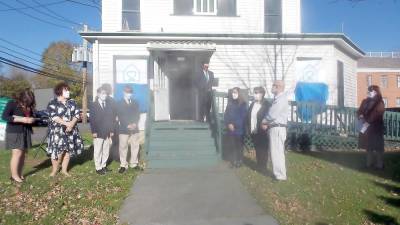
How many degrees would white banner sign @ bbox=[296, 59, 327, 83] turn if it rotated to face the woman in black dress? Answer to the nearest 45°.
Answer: approximately 45° to its right

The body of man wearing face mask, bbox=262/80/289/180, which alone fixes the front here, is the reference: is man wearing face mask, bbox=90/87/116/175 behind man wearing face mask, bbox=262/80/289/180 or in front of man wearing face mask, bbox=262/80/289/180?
in front

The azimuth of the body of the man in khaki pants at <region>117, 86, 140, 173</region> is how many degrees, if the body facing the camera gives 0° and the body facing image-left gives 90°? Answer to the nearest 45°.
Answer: approximately 0°

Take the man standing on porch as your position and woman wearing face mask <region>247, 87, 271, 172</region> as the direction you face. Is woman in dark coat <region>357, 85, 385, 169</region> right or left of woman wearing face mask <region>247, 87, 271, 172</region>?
left

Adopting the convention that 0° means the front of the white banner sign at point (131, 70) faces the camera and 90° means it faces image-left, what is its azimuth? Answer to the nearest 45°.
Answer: approximately 0°

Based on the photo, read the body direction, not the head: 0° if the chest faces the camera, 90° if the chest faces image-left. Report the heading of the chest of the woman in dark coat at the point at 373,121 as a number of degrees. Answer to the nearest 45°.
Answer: approximately 45°

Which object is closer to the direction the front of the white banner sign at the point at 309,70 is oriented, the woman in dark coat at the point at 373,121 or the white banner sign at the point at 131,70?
the woman in dark coat

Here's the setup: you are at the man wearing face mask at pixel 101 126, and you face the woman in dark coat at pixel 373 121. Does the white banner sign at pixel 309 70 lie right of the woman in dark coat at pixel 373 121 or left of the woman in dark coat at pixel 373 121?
left

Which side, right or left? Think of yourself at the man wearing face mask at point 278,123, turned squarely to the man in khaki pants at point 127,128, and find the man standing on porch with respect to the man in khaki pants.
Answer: right

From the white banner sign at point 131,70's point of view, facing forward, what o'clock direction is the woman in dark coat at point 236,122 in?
The woman in dark coat is roughly at 11 o'clock from the white banner sign.
